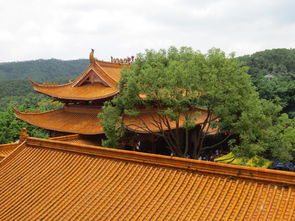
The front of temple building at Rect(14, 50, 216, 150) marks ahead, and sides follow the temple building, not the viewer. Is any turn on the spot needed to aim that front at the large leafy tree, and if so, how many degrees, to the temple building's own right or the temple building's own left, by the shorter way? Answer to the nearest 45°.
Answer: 0° — it already faces it

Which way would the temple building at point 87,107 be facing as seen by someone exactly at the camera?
facing the viewer and to the right of the viewer
